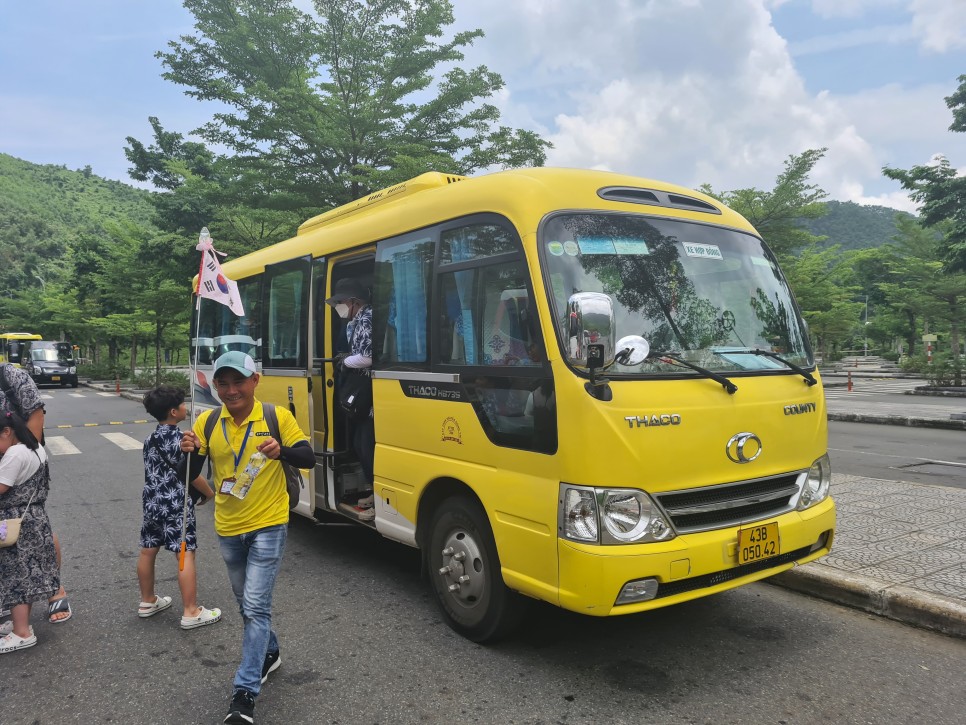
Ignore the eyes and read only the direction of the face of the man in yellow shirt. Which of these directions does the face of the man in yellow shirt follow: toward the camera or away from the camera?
toward the camera

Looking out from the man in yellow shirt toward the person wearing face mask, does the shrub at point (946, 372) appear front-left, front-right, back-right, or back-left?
front-right

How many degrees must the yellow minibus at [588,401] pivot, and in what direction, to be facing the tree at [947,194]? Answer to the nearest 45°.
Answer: approximately 90° to its left

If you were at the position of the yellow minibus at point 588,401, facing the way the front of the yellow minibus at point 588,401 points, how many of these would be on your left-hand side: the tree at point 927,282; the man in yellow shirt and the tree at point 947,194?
2

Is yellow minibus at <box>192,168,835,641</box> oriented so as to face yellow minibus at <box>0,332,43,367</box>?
no

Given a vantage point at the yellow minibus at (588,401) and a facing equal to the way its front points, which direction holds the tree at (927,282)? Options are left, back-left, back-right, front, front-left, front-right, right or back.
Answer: left

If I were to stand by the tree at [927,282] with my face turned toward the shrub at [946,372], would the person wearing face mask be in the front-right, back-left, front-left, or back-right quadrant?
front-right

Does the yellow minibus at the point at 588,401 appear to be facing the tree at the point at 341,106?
no

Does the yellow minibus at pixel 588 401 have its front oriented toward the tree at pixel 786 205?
no

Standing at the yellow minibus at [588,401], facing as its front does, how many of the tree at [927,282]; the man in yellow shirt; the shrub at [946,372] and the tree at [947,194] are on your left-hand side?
3

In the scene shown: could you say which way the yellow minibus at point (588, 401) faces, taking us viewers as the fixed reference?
facing the viewer and to the right of the viewer

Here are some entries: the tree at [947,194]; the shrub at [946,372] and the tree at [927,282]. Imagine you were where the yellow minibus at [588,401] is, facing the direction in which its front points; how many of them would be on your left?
3
